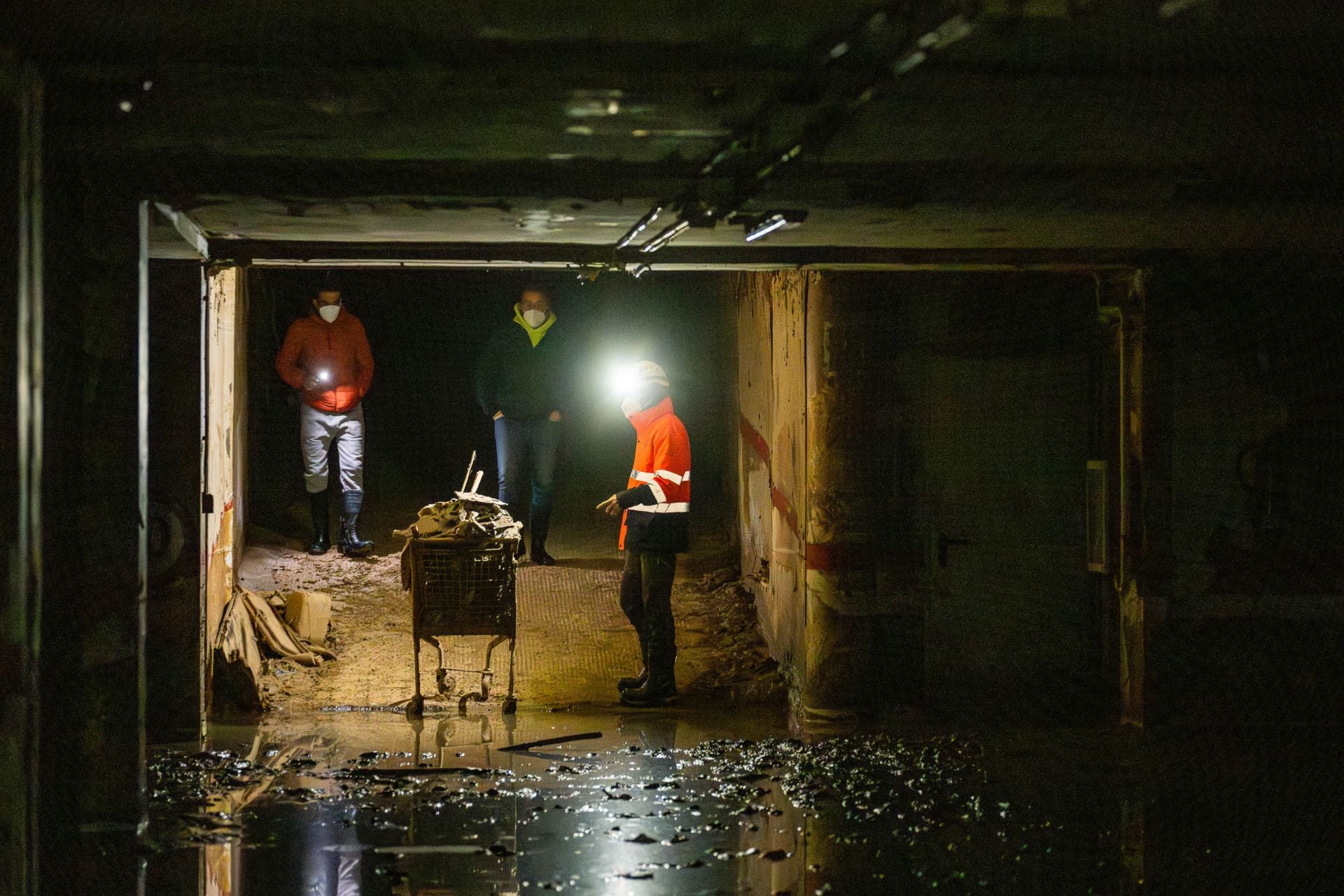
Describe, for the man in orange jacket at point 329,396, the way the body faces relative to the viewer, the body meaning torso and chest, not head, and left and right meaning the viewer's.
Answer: facing the viewer

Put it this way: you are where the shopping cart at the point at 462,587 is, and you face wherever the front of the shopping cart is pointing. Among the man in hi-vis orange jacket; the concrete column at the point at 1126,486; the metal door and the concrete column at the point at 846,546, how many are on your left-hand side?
0

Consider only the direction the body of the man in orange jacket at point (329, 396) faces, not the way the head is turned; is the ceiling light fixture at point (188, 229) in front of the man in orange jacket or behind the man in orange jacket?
in front

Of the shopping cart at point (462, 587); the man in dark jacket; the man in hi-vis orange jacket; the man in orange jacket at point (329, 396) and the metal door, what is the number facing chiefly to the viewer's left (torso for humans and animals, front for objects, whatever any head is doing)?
1

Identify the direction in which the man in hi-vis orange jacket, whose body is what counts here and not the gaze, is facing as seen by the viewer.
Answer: to the viewer's left

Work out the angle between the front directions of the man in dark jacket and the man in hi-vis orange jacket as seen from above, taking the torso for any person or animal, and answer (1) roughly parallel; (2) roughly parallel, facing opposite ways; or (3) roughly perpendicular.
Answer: roughly perpendicular

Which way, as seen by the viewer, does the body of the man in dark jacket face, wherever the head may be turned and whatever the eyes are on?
toward the camera

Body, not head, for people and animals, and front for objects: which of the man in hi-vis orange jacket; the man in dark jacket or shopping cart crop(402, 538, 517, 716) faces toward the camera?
the man in dark jacket

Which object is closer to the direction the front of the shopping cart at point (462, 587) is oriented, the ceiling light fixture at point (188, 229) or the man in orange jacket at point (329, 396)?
the man in orange jacket

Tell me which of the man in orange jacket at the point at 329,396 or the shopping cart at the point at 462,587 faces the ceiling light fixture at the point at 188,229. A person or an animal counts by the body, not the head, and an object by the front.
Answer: the man in orange jacket

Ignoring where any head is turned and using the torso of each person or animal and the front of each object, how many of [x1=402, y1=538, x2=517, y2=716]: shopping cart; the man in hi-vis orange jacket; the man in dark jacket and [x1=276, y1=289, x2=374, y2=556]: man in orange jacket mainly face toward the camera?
2

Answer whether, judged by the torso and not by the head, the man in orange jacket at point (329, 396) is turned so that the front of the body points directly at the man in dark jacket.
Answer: no

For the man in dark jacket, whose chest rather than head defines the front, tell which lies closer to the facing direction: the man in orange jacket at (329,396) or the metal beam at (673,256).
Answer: the metal beam

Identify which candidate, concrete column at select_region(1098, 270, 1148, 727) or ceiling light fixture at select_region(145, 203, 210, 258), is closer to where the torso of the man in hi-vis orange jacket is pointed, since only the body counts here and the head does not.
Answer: the ceiling light fixture

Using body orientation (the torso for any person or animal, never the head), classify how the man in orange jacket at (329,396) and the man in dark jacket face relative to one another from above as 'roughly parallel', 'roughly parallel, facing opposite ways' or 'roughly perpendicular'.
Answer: roughly parallel

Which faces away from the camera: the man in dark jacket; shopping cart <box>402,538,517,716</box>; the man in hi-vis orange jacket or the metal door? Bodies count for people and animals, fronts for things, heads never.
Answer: the shopping cart

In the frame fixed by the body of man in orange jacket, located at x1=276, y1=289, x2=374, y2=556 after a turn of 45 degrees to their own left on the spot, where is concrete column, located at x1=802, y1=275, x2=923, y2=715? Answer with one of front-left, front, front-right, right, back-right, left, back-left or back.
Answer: front

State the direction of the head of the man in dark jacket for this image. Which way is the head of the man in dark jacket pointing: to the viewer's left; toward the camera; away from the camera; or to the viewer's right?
toward the camera
